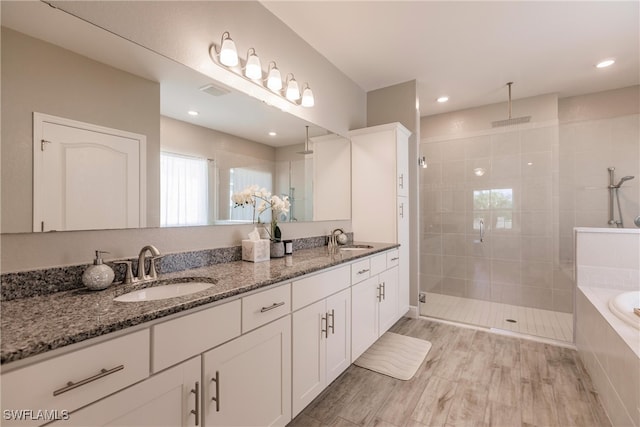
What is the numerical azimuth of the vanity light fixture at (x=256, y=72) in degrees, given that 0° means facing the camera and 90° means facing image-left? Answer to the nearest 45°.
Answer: approximately 315°

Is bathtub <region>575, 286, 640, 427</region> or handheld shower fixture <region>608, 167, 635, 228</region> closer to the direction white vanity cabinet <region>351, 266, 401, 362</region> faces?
the bathtub

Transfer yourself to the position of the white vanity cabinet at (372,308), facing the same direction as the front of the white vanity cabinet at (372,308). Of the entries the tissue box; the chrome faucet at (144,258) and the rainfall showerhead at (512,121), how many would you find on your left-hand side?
1

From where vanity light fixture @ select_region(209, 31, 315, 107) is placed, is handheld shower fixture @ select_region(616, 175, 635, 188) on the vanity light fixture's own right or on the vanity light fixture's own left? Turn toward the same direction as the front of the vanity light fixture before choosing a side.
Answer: on the vanity light fixture's own left

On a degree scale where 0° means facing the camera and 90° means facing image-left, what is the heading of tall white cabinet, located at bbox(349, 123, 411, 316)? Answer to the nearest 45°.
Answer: approximately 270°

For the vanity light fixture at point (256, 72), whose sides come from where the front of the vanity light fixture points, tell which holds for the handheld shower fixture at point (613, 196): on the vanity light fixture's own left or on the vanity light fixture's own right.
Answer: on the vanity light fixture's own left
